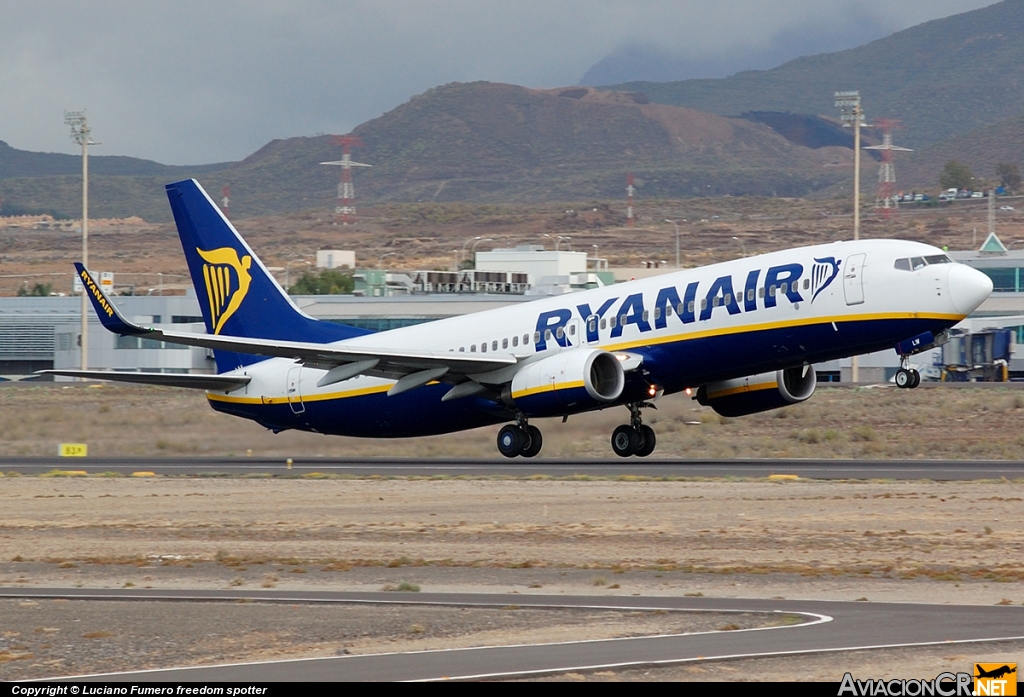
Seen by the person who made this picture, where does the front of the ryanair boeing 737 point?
facing the viewer and to the right of the viewer
